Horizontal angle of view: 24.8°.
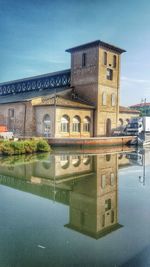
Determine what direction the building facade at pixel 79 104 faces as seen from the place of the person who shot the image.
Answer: facing the viewer and to the right of the viewer

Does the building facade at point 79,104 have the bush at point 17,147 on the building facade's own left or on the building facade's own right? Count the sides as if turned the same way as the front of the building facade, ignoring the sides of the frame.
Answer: on the building facade's own right

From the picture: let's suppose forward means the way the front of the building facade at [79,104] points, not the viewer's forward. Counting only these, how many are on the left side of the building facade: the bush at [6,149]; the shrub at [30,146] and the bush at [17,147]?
0

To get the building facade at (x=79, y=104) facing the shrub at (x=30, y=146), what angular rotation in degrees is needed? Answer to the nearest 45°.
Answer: approximately 45° to its right

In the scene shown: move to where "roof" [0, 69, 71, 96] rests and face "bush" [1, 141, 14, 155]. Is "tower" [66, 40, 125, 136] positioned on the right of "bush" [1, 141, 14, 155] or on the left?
left

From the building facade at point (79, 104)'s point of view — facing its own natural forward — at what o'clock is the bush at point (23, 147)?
The bush is roughly at 2 o'clock from the building facade.

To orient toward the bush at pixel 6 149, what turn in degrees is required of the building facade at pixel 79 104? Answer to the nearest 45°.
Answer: approximately 45° to its right
